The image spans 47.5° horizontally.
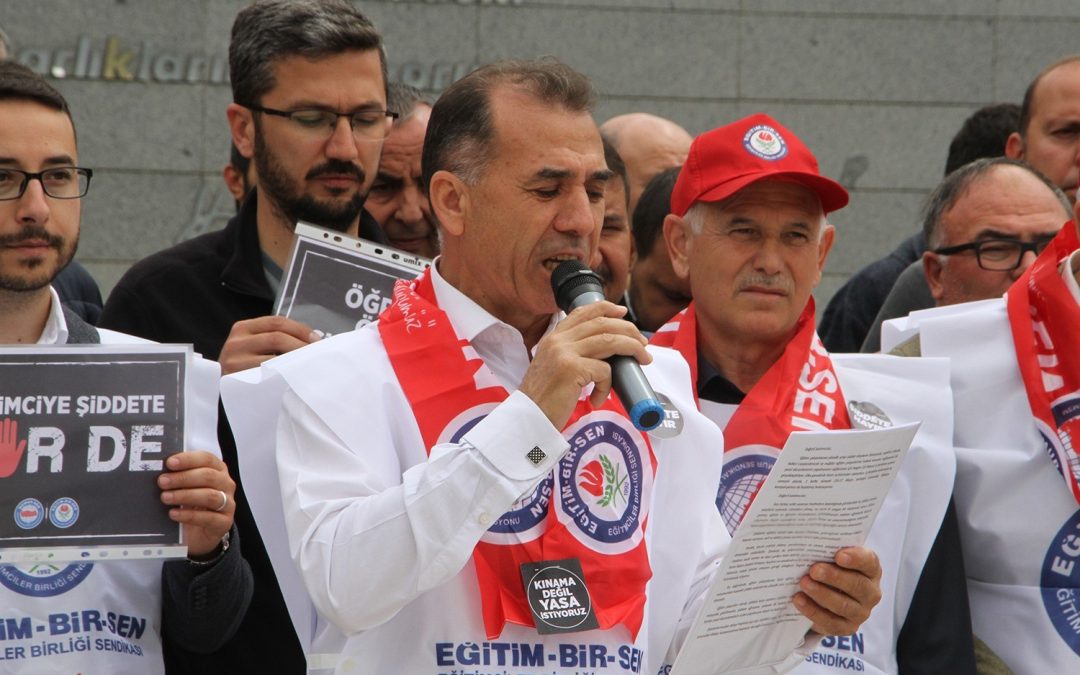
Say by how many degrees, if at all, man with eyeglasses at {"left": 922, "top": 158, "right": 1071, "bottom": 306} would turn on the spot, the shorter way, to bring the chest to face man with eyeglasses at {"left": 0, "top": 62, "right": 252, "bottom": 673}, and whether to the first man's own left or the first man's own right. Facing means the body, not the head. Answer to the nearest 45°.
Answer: approximately 90° to the first man's own right

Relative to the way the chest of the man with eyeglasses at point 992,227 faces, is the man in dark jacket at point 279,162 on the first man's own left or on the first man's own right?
on the first man's own right

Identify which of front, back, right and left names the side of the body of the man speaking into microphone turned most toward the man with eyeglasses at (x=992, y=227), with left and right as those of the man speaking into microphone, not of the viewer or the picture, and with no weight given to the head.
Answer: left

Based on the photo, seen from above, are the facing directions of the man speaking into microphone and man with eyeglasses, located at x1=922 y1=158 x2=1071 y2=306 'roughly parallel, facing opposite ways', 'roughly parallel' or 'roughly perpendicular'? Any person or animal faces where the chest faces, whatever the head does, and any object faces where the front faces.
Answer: roughly parallel

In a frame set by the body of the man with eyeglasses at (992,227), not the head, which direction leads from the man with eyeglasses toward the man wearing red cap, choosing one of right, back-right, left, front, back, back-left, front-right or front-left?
right

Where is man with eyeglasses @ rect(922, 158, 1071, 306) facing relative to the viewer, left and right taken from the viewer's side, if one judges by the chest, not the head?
facing the viewer and to the right of the viewer

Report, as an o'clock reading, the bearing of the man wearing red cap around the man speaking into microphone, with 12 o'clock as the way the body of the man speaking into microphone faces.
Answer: The man wearing red cap is roughly at 9 o'clock from the man speaking into microphone.

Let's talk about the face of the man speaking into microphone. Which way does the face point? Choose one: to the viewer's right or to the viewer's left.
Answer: to the viewer's right

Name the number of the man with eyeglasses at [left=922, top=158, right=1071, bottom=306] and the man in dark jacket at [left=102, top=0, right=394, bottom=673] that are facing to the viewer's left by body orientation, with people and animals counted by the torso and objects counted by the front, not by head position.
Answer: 0
